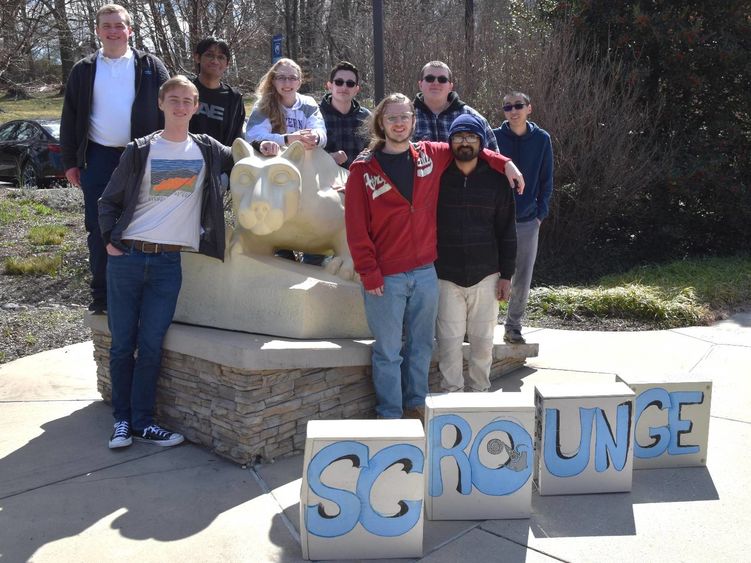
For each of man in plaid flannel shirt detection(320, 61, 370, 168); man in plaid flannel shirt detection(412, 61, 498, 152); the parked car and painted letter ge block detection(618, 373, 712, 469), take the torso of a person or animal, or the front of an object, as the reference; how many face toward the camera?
3

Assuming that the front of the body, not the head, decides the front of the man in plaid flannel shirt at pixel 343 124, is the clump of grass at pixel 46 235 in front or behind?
behind

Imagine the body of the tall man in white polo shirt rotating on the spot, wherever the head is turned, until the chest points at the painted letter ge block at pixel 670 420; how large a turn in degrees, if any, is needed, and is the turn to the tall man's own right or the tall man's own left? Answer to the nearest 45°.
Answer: approximately 45° to the tall man's own left

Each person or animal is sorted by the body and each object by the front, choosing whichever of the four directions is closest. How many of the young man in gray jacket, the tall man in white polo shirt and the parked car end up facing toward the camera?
2

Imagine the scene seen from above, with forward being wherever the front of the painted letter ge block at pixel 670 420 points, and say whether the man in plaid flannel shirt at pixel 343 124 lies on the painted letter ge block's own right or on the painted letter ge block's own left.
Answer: on the painted letter ge block's own right

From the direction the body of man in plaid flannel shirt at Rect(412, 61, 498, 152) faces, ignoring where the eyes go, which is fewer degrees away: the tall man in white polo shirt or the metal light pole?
the tall man in white polo shirt

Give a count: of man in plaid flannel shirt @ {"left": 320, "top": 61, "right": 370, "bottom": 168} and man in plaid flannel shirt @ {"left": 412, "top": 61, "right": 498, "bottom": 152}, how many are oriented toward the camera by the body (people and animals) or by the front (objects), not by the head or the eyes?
2

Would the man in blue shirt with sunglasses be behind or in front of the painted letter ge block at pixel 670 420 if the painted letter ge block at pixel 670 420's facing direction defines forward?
behind

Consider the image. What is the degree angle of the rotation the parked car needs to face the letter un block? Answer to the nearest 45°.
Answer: approximately 135° to its left

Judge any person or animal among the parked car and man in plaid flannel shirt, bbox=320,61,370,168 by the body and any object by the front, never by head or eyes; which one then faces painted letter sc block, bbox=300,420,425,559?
the man in plaid flannel shirt
